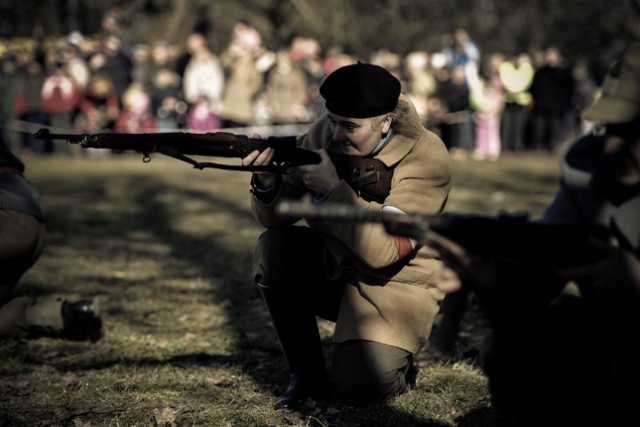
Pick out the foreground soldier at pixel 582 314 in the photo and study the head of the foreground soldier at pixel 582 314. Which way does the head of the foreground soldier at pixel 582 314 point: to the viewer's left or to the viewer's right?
to the viewer's left

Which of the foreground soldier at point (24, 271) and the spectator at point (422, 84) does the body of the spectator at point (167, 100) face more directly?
the foreground soldier

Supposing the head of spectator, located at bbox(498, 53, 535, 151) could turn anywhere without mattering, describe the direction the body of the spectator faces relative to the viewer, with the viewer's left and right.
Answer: facing the viewer

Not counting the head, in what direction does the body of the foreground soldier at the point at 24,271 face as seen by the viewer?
to the viewer's left

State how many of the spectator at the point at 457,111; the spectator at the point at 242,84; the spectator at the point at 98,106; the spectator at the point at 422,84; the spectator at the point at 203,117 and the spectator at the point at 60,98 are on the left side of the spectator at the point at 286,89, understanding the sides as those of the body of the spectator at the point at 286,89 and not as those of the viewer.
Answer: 2

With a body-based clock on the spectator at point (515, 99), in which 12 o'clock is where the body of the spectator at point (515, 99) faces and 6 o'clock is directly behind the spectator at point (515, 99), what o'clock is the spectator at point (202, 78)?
the spectator at point (202, 78) is roughly at 2 o'clock from the spectator at point (515, 99).

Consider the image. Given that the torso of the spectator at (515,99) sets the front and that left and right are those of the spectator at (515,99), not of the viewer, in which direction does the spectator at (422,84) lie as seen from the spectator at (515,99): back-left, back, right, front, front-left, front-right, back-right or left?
front-right

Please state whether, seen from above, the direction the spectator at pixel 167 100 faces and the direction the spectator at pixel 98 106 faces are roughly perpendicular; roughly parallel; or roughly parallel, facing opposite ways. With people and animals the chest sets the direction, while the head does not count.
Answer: roughly parallel

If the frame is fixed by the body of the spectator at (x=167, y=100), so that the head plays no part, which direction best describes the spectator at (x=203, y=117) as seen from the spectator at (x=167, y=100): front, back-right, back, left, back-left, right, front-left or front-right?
front-left

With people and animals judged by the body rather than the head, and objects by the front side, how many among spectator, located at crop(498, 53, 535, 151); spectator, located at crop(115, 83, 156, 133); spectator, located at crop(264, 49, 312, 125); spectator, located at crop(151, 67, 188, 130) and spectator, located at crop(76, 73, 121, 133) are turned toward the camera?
5

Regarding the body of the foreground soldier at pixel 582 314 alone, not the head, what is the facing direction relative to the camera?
to the viewer's left

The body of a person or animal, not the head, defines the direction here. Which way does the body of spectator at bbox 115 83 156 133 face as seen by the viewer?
toward the camera

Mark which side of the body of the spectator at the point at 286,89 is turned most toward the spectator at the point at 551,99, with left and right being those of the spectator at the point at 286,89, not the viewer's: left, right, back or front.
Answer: left

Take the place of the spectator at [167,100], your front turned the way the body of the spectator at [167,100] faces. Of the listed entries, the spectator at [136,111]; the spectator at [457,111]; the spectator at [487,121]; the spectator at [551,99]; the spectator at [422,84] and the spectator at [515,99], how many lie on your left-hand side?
5

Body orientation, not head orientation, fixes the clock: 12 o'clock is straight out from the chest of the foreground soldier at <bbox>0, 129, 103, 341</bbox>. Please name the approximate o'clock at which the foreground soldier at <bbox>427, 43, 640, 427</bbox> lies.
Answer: the foreground soldier at <bbox>427, 43, 640, 427</bbox> is roughly at 8 o'clock from the foreground soldier at <bbox>0, 129, 103, 341</bbox>.

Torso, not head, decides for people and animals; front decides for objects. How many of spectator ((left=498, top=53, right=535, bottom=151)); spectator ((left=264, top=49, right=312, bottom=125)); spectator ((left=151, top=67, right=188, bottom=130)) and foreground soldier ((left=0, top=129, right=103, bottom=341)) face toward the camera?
3

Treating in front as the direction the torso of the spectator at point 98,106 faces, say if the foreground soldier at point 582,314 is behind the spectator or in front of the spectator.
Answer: in front

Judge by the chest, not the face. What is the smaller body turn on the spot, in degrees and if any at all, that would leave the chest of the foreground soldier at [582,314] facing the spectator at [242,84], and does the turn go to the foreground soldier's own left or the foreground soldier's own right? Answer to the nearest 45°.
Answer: approximately 45° to the foreground soldier's own right

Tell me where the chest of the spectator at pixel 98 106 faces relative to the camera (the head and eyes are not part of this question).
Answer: toward the camera
